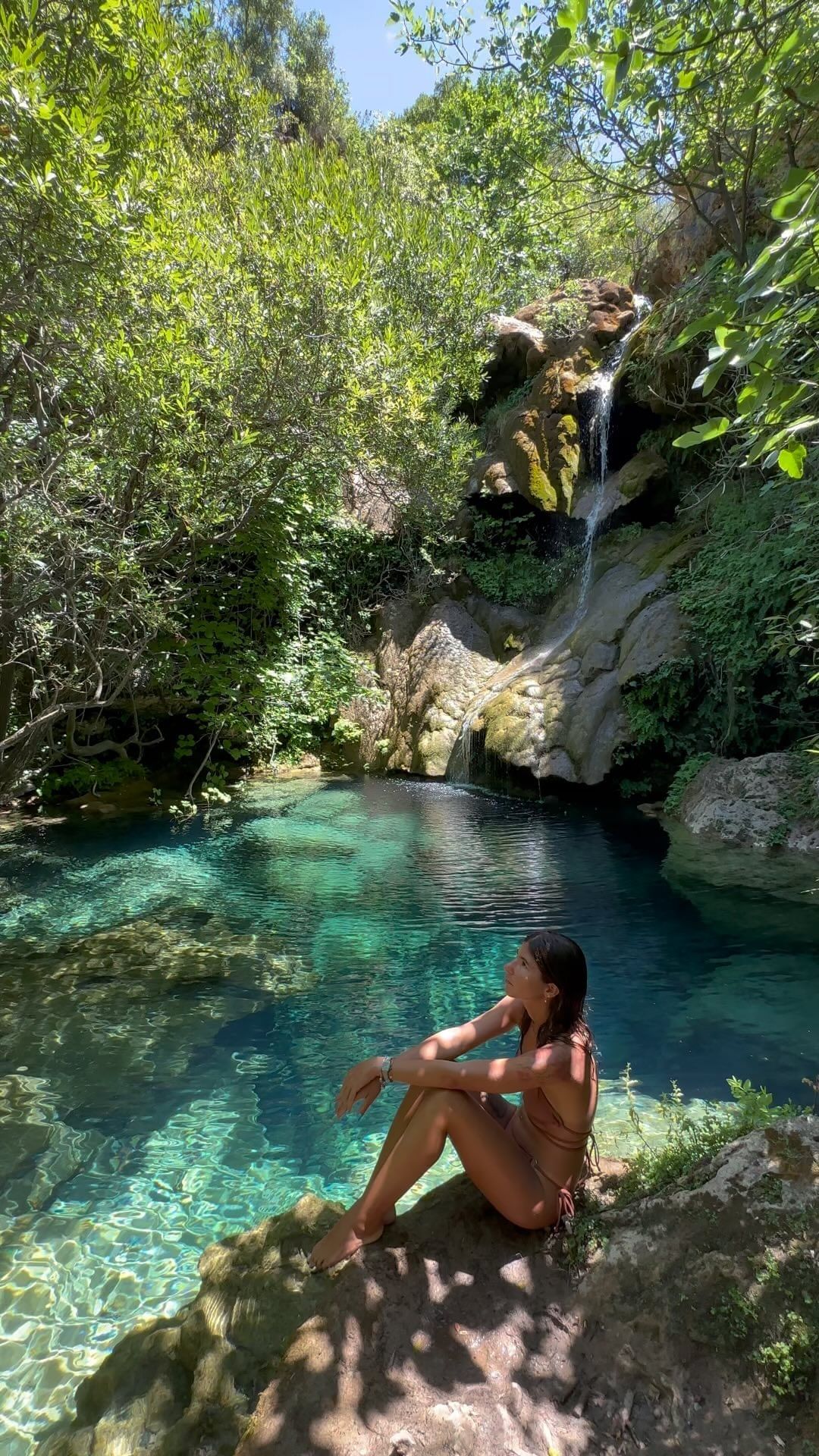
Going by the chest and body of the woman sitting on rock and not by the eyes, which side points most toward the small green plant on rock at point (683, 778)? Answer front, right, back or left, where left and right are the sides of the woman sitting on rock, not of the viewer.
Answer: right

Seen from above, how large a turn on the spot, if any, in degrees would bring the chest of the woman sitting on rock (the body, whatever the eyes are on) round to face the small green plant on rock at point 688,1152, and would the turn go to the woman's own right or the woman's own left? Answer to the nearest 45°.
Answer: approximately 180°

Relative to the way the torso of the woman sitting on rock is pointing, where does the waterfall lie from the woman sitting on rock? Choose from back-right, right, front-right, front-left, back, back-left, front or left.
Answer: right

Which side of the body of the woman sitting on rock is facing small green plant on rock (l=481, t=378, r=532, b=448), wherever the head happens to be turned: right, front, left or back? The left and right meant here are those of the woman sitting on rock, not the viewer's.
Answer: right

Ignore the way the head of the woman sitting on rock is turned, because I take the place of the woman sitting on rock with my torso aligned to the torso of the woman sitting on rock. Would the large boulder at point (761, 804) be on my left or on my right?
on my right

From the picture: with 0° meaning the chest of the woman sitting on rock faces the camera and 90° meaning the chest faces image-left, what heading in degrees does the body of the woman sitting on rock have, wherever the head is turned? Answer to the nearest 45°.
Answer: approximately 90°

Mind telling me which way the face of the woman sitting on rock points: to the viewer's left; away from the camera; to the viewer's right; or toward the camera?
to the viewer's left

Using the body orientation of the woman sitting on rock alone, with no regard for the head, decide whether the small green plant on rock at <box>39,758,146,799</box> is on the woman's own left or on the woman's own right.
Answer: on the woman's own right
